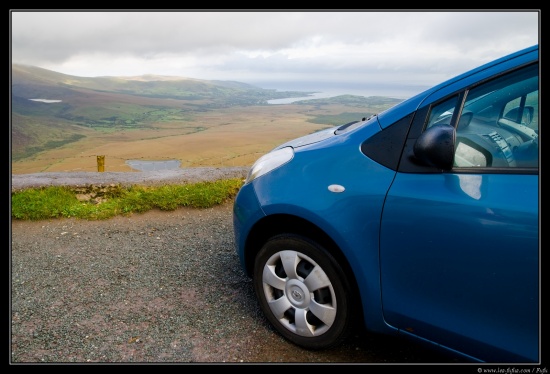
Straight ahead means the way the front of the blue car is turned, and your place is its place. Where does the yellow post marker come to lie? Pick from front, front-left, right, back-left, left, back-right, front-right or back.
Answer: front-right

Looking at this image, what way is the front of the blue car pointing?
to the viewer's left
